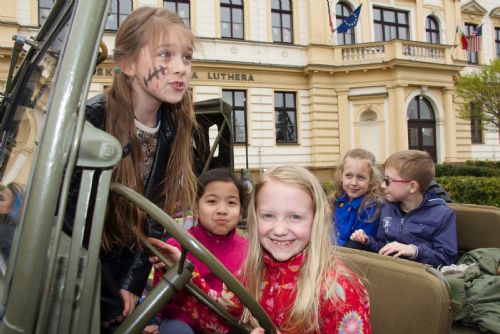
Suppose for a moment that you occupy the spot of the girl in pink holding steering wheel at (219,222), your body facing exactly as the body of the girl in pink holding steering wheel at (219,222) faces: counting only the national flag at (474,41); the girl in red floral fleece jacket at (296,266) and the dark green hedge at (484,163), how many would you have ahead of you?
1

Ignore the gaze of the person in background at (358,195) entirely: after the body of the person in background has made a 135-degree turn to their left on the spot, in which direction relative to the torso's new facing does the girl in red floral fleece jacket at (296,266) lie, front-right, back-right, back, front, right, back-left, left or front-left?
right

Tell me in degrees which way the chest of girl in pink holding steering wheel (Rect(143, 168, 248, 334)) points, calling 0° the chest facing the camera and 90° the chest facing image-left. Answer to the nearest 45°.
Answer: approximately 0°

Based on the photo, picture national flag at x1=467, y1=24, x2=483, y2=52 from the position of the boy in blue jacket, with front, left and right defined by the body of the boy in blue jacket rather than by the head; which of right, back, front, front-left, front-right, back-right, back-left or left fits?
back-right

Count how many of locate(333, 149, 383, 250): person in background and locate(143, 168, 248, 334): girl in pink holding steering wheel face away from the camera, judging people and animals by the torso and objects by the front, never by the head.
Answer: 0

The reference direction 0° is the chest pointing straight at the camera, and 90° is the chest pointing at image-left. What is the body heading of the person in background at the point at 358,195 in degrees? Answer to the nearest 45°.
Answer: approximately 45°

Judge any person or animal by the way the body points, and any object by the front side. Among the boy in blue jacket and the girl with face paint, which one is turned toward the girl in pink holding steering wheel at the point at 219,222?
the boy in blue jacket

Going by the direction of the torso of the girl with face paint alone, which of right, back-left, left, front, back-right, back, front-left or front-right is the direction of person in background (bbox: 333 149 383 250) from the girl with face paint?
left

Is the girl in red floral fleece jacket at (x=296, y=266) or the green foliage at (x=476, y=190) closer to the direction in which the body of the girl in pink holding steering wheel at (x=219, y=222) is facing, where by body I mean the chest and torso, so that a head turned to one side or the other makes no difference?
the girl in red floral fleece jacket

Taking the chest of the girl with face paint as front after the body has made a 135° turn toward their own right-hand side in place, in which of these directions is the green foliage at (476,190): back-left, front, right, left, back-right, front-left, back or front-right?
back-right

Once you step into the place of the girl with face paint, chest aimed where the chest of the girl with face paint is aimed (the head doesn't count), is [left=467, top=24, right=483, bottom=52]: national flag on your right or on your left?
on your left

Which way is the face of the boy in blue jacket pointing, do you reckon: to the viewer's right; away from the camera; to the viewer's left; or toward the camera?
to the viewer's left

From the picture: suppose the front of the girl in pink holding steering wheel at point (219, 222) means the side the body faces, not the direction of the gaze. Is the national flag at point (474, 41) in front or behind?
behind
